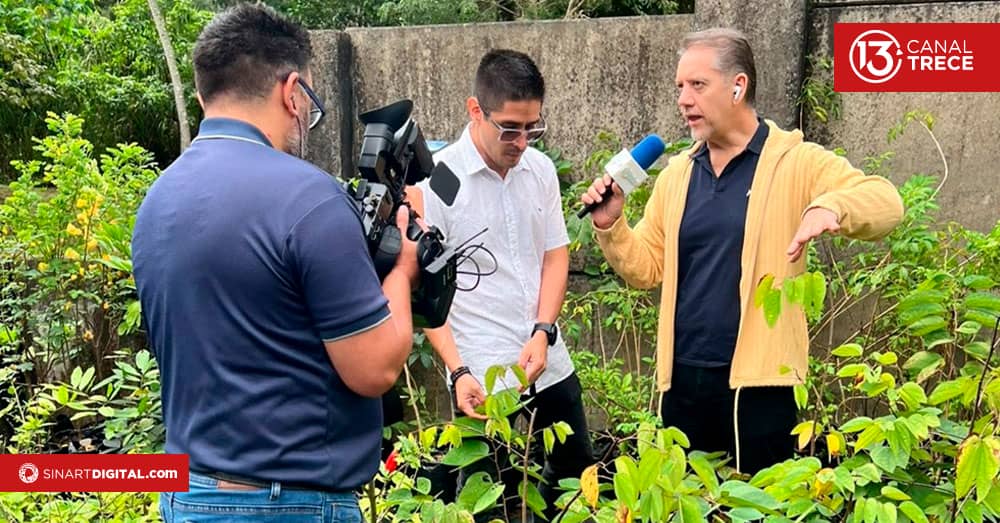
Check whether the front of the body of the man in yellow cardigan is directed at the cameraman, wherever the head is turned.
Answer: yes

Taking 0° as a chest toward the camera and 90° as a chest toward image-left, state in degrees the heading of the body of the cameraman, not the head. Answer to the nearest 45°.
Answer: approximately 225°

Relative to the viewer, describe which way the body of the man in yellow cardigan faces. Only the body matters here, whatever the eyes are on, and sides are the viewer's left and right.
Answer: facing the viewer and to the left of the viewer

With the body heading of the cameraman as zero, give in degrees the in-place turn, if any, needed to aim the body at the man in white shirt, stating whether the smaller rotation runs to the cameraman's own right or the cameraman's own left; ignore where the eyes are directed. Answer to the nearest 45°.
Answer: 0° — they already face them

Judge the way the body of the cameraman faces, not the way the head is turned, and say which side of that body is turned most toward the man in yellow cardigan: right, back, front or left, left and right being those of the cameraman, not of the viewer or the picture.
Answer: front

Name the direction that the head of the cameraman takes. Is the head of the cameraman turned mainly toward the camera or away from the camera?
away from the camera

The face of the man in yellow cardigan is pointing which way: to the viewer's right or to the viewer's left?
to the viewer's left

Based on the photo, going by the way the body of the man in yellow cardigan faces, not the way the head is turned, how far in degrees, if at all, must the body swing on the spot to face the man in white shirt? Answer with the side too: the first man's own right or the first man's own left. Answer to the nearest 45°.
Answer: approximately 45° to the first man's own right
